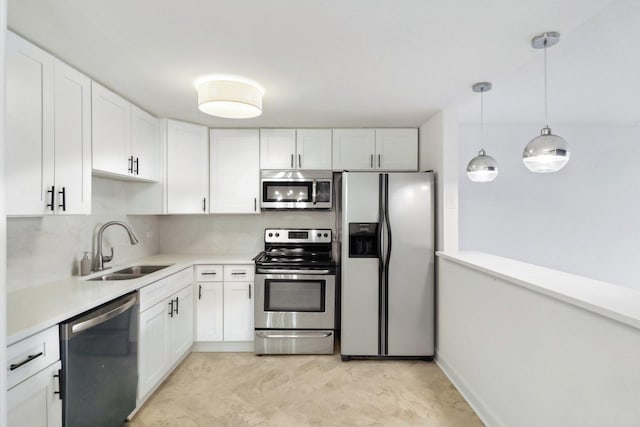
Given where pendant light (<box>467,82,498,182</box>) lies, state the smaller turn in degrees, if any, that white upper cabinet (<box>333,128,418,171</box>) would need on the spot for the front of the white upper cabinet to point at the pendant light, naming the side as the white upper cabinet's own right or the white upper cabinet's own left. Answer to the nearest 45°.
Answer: approximately 45° to the white upper cabinet's own left

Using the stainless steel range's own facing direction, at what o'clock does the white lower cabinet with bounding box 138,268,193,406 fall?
The white lower cabinet is roughly at 2 o'clock from the stainless steel range.

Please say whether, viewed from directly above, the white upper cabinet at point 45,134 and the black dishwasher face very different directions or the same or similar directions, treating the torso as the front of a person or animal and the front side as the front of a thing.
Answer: same or similar directions

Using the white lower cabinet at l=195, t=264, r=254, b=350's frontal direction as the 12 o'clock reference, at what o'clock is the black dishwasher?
The black dishwasher is roughly at 1 o'clock from the white lower cabinet.

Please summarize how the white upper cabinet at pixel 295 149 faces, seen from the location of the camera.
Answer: facing the viewer

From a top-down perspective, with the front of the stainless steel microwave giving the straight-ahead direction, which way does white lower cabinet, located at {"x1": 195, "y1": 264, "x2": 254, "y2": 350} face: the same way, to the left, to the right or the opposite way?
the same way

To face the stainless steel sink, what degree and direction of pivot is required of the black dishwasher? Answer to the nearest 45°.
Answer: approximately 135° to its left

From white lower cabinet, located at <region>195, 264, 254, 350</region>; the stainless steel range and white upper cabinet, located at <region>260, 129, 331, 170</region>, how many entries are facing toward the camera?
3

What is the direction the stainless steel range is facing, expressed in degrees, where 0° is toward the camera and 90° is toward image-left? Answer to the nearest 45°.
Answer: approximately 0°

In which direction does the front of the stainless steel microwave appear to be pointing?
toward the camera

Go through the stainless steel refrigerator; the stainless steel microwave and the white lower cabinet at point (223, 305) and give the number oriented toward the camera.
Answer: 3

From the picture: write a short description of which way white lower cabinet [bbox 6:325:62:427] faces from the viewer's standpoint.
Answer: facing the viewer and to the right of the viewer

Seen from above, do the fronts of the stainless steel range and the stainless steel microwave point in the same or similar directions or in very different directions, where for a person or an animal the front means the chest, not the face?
same or similar directions

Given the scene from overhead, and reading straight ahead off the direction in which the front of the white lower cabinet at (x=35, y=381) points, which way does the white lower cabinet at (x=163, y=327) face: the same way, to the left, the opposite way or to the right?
the same way

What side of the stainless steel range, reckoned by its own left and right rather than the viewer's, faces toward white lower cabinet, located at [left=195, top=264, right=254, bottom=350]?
right
